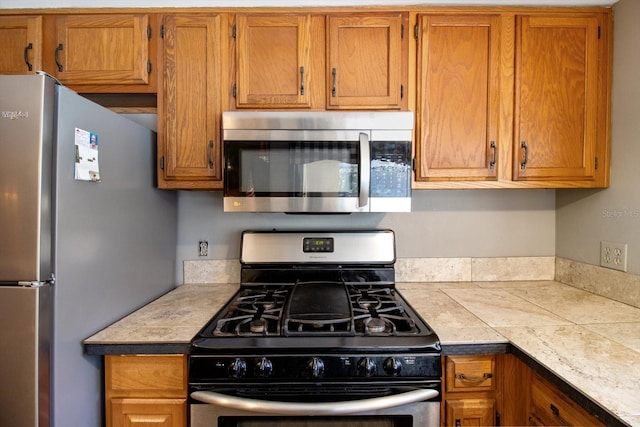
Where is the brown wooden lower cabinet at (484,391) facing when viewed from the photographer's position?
facing the viewer and to the left of the viewer

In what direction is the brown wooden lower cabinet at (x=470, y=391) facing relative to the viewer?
toward the camera

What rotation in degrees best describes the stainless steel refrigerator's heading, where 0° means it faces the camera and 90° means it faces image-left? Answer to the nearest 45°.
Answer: approximately 45°

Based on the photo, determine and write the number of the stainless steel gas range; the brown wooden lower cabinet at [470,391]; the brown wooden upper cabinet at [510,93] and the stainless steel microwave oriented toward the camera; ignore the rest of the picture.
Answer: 4

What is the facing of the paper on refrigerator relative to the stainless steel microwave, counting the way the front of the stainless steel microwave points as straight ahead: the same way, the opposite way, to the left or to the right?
to the left

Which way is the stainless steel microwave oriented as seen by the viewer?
toward the camera

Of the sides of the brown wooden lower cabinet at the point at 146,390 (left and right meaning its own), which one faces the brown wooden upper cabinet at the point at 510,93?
left

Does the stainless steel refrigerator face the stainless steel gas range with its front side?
no
